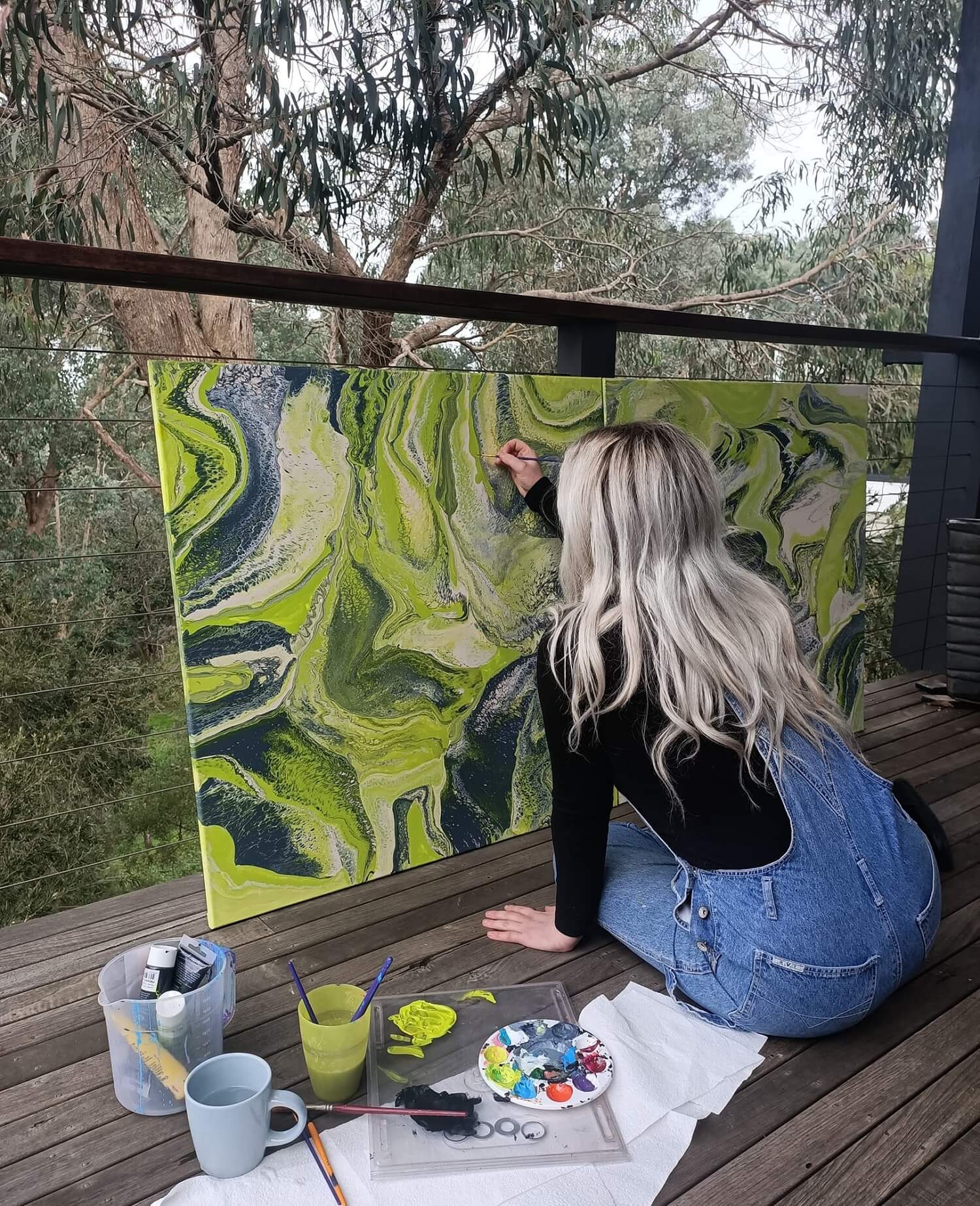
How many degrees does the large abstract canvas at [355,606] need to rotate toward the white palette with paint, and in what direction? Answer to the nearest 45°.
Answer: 0° — it already faces it

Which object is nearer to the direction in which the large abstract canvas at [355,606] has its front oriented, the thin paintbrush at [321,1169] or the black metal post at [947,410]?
the thin paintbrush

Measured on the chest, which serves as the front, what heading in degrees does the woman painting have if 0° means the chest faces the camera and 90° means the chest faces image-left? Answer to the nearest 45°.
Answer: approximately 135°

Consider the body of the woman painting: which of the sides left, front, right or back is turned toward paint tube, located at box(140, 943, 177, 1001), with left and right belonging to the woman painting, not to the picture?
left

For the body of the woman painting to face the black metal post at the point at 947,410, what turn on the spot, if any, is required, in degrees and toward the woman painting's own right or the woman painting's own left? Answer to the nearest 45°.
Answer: approximately 45° to the woman painting's own right

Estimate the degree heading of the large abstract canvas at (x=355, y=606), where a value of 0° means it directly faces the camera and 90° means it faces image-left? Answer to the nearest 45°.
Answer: approximately 315°

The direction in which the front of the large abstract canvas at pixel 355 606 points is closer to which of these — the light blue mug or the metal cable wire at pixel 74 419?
the light blue mug

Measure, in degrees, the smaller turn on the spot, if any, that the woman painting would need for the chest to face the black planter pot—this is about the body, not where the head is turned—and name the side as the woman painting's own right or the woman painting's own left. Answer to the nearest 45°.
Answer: approximately 45° to the woman painting's own right

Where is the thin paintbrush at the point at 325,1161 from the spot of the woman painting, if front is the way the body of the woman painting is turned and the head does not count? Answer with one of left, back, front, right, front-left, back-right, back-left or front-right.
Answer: left

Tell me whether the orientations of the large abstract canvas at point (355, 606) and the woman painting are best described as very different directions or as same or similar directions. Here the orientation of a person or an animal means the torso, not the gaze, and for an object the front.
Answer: very different directions

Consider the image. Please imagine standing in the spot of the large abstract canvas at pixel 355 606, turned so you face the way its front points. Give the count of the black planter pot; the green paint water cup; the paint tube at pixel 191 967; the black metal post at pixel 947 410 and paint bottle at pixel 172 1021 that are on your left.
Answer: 2

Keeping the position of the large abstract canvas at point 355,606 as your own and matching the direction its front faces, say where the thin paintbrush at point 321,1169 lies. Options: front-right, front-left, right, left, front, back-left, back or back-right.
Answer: front-right

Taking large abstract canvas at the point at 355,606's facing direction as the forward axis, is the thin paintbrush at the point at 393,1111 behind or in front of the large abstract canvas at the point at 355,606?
in front

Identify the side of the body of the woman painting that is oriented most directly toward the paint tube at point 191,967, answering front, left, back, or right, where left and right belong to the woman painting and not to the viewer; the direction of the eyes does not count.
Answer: left

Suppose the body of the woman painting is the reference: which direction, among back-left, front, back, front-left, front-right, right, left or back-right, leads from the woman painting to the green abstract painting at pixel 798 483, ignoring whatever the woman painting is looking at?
front-right

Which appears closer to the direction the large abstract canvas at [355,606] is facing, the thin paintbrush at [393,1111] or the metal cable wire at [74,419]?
the thin paintbrush

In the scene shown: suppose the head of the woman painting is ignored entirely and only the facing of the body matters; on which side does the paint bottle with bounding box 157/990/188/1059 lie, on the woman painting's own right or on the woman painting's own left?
on the woman painting's own left
